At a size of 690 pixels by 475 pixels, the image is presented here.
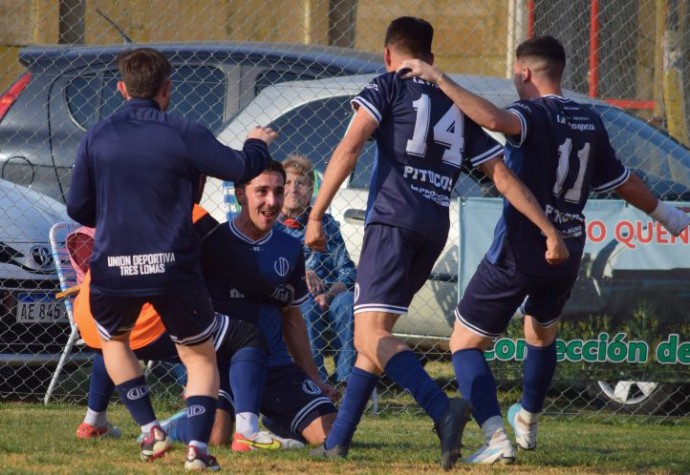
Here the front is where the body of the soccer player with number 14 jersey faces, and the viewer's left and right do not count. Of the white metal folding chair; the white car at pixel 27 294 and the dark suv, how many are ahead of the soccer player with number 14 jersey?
3

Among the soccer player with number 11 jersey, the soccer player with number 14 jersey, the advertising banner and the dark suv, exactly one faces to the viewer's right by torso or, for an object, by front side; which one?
the dark suv

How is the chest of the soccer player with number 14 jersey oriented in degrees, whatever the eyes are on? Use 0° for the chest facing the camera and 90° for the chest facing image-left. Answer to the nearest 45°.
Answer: approximately 135°

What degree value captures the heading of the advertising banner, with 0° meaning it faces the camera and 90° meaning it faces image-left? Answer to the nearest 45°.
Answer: approximately 0°

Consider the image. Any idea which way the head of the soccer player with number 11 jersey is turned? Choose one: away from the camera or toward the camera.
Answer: away from the camera

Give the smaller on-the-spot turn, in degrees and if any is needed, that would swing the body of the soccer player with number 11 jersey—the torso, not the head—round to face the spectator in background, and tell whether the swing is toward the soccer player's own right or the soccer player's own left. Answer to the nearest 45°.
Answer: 0° — they already face them

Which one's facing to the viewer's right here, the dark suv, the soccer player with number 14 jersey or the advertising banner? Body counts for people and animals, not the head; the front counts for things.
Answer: the dark suv

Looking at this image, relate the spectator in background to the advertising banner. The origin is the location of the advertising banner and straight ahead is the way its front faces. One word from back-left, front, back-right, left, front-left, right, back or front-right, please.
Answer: right

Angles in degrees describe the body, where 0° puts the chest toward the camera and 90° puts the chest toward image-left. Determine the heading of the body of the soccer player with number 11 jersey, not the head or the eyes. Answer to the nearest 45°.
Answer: approximately 135°

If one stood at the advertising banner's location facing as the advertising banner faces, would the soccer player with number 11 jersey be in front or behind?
in front

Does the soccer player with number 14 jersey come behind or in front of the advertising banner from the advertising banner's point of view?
in front

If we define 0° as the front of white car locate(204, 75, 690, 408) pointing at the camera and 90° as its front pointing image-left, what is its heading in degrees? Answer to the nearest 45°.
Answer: approximately 315°

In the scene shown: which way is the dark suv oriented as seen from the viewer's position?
to the viewer's right

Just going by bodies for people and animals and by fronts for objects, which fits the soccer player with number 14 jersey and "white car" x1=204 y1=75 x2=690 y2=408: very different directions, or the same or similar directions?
very different directions

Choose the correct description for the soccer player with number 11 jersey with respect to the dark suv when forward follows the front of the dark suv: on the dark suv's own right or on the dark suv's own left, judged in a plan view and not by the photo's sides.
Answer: on the dark suv's own right
